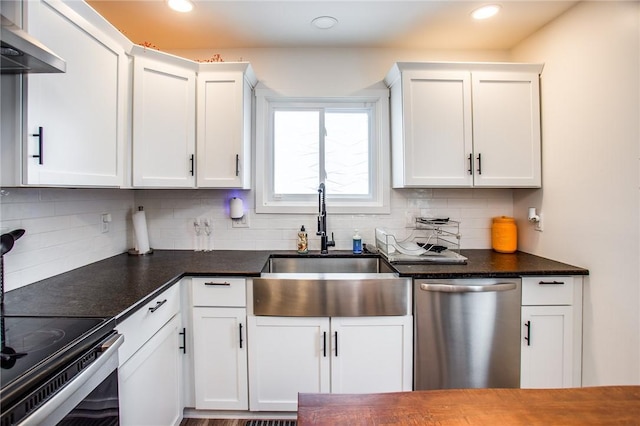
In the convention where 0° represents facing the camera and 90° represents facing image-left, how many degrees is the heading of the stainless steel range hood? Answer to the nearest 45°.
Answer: approximately 315°

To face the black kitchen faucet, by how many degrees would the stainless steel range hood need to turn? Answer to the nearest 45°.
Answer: approximately 45° to its left

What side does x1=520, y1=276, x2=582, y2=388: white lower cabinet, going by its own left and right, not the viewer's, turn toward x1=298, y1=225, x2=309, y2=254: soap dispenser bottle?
right

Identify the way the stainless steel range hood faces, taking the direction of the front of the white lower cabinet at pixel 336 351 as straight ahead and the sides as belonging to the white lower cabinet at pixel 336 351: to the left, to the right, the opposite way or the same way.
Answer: to the left

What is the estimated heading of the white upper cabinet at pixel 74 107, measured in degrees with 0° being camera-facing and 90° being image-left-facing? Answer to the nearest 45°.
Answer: approximately 315°
